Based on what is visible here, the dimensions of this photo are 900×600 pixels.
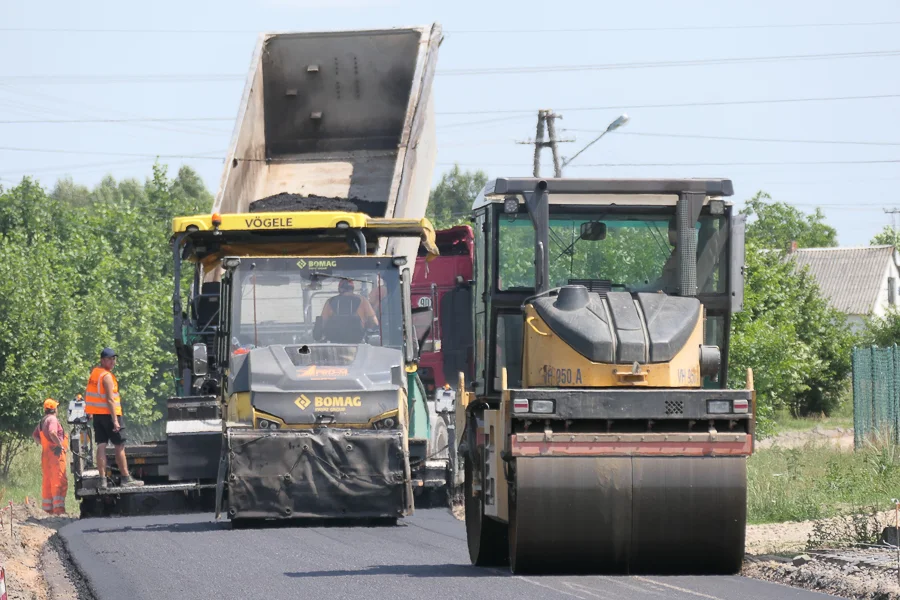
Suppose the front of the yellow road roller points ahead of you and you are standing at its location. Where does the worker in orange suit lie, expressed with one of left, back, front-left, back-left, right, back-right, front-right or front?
back-right

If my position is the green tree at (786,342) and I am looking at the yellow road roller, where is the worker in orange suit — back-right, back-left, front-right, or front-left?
front-right

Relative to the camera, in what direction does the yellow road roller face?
facing the viewer

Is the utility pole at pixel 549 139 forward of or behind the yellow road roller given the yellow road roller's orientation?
behind

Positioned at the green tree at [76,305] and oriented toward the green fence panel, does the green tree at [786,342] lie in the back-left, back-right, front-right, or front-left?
front-left

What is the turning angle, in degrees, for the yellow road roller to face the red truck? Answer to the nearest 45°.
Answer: approximately 180°

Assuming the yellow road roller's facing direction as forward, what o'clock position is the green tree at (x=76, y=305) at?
The green tree is roughly at 5 o'clock from the yellow road roller.

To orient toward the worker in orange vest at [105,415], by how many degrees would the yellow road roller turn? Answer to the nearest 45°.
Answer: approximately 135° to its right
